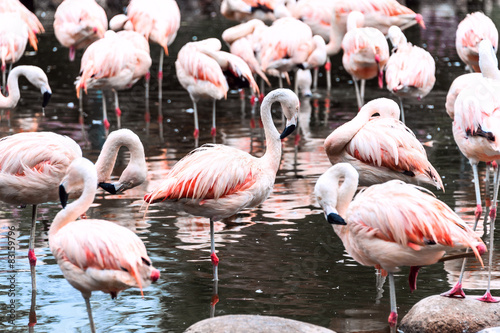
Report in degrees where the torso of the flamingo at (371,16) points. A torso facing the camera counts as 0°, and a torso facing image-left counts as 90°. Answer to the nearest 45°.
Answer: approximately 90°

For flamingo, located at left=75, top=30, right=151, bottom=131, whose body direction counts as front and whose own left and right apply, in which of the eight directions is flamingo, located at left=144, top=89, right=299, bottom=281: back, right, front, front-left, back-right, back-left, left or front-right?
right

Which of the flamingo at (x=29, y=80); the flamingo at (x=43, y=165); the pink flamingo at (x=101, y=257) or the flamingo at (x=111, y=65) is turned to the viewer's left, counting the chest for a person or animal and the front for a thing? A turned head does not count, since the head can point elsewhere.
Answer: the pink flamingo

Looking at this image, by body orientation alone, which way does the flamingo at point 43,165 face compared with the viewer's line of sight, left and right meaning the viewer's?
facing to the right of the viewer

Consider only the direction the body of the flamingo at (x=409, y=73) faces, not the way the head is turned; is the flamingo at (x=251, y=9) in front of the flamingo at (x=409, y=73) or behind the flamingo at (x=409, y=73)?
in front

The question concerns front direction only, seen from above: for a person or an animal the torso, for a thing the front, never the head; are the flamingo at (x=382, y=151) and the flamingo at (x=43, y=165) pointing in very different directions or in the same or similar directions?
very different directions

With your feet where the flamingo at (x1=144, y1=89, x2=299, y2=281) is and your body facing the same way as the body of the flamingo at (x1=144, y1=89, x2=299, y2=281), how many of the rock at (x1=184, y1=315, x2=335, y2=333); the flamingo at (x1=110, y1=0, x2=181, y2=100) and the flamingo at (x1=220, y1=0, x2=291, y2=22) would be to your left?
2

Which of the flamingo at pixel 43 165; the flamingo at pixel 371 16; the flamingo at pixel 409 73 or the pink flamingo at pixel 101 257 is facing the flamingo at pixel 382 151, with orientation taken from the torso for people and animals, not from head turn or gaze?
the flamingo at pixel 43 165

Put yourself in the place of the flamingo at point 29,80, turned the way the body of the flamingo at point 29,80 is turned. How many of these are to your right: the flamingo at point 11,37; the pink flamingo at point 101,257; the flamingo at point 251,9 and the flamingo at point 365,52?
1

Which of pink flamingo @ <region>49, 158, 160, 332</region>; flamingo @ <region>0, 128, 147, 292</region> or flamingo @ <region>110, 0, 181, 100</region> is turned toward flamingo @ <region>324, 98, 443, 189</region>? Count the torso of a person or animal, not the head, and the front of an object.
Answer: flamingo @ <region>0, 128, 147, 292</region>

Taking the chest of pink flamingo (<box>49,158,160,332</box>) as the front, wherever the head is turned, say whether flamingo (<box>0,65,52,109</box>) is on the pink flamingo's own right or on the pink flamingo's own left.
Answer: on the pink flamingo's own right

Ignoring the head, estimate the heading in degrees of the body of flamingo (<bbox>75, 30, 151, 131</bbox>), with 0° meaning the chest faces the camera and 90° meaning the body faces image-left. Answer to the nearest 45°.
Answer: approximately 270°

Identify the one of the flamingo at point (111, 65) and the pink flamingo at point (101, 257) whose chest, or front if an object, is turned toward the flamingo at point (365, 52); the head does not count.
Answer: the flamingo at point (111, 65)

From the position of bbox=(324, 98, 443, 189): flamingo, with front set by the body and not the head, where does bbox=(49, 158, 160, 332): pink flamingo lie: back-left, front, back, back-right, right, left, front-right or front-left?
front-left

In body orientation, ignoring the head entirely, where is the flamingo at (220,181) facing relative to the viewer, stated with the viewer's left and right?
facing to the right of the viewer

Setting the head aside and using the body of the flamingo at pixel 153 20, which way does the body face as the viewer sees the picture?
to the viewer's left

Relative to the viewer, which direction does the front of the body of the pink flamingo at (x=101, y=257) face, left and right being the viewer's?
facing to the left of the viewer
